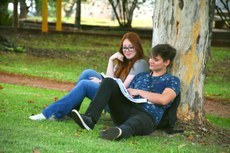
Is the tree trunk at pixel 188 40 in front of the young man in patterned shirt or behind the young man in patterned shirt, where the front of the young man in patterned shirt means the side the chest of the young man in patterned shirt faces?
behind

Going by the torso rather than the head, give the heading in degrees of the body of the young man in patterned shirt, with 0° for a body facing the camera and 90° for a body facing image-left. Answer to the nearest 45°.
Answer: approximately 45°

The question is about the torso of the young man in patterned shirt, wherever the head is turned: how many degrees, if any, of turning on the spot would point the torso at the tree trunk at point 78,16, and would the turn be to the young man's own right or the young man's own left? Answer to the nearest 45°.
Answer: approximately 135° to the young man's own right
